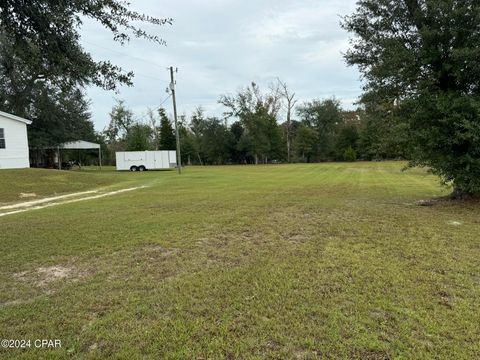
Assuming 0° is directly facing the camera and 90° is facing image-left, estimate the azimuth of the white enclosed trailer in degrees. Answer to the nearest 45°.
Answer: approximately 270°

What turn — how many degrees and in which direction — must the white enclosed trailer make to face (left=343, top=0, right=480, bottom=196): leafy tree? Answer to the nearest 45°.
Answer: approximately 90° to its right

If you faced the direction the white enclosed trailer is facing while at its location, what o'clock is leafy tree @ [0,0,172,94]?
The leafy tree is roughly at 3 o'clock from the white enclosed trailer.

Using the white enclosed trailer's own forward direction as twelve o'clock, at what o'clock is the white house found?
The white house is roughly at 4 o'clock from the white enclosed trailer.

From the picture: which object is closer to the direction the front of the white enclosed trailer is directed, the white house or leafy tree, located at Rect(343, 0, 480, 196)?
the leafy tree

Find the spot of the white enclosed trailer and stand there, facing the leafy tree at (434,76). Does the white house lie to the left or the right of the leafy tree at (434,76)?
right
